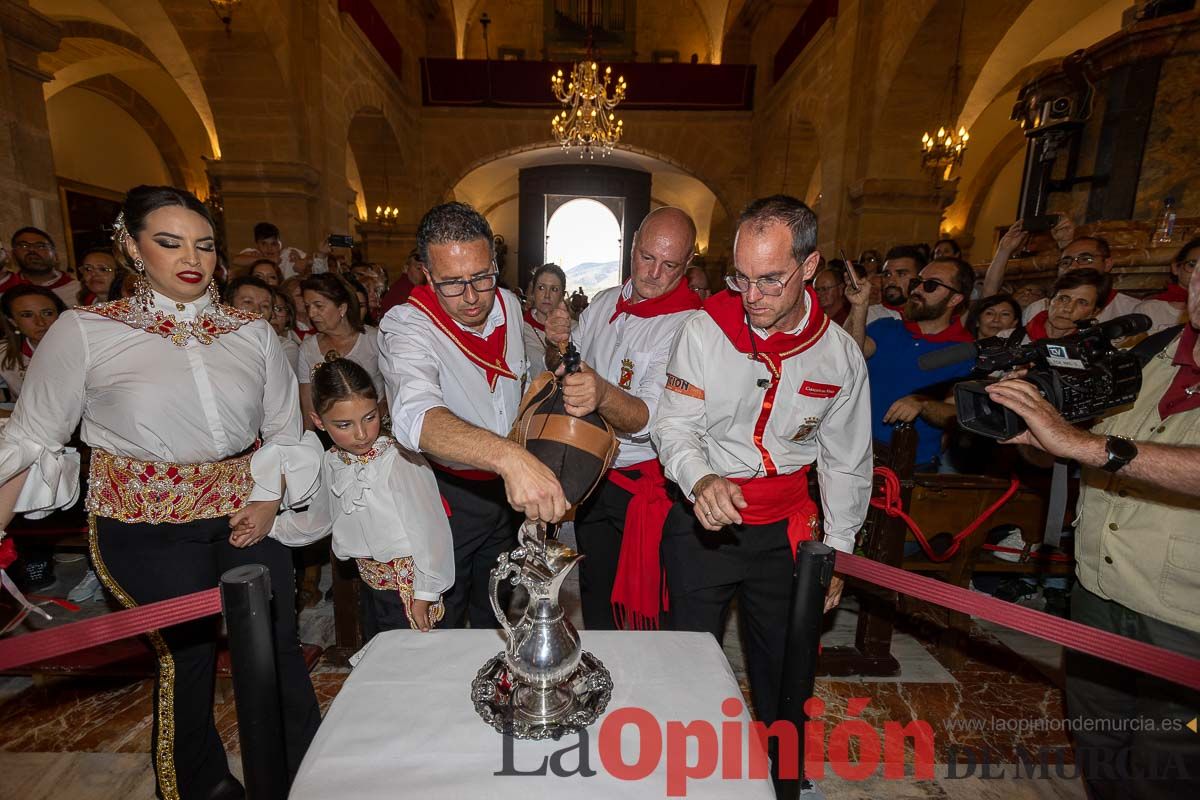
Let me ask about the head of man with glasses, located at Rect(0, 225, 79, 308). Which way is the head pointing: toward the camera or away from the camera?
toward the camera

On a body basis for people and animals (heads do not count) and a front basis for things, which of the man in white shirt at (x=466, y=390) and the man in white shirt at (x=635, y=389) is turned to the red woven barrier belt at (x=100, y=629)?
the man in white shirt at (x=635, y=389)

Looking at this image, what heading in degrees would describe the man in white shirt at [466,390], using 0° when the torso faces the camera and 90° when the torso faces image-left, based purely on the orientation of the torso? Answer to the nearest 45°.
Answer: approximately 315°

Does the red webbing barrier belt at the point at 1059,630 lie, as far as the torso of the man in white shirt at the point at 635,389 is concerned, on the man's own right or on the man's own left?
on the man's own left

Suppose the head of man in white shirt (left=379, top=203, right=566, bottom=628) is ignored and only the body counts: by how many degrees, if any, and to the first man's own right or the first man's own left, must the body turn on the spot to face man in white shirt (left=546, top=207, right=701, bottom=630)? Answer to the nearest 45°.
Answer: approximately 90° to the first man's own left

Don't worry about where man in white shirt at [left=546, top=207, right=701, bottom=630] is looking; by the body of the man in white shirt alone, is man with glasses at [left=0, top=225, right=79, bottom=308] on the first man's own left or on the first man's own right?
on the first man's own right

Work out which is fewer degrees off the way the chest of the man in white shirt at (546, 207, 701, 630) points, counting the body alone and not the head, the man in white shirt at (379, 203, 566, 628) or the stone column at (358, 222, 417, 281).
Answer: the man in white shirt

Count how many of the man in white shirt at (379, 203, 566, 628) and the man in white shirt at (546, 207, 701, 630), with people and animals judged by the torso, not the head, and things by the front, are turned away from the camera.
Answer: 0

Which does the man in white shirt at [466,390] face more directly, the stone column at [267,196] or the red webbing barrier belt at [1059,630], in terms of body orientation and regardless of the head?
the red webbing barrier belt

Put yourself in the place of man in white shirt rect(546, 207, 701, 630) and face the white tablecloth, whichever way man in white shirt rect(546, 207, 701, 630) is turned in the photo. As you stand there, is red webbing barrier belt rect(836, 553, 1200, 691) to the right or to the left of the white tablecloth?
left

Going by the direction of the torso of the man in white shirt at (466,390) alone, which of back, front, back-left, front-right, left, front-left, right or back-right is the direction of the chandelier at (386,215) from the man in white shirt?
back-left

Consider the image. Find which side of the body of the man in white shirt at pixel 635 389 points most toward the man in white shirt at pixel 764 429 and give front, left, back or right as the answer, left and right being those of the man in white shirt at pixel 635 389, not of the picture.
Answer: left

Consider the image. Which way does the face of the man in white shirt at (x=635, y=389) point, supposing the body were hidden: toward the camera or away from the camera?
toward the camera

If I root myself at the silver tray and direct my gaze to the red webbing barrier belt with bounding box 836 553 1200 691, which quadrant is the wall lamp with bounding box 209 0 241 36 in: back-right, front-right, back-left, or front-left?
back-left

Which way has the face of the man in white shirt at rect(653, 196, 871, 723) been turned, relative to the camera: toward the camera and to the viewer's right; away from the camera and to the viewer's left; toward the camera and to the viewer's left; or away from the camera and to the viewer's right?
toward the camera and to the viewer's left

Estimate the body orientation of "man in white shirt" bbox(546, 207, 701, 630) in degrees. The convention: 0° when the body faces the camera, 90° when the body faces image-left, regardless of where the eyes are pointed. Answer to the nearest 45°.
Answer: approximately 45°
